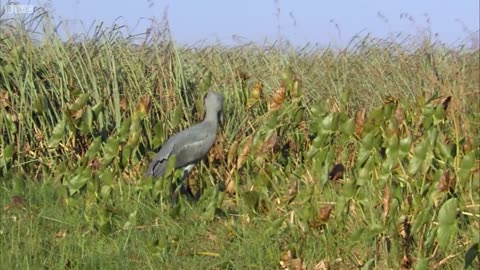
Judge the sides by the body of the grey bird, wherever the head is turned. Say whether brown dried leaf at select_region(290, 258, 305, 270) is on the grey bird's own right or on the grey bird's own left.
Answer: on the grey bird's own right

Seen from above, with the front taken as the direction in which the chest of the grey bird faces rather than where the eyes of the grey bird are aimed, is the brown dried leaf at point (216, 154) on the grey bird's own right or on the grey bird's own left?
on the grey bird's own left

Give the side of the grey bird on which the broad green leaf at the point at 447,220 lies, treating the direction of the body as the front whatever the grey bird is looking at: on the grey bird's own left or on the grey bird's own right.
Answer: on the grey bird's own right

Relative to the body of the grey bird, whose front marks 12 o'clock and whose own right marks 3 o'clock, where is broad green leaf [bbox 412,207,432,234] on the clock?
The broad green leaf is roughly at 2 o'clock from the grey bird.

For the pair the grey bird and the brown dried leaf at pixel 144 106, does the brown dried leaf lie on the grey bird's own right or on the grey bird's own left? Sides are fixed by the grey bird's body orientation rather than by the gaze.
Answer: on the grey bird's own left

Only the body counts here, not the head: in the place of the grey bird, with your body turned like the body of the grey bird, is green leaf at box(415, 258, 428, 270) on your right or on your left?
on your right

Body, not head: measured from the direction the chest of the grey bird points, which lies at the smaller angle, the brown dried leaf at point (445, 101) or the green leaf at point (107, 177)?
the brown dried leaf

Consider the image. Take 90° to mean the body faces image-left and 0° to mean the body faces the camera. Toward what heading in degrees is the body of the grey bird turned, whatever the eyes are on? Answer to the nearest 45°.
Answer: approximately 270°

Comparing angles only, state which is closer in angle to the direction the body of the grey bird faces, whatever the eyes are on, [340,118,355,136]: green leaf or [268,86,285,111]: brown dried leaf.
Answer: the green leaf

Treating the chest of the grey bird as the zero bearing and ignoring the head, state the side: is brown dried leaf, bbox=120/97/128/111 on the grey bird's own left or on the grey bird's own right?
on the grey bird's own left

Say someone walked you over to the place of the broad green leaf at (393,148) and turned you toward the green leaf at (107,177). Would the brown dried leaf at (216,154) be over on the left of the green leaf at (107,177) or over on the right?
right
